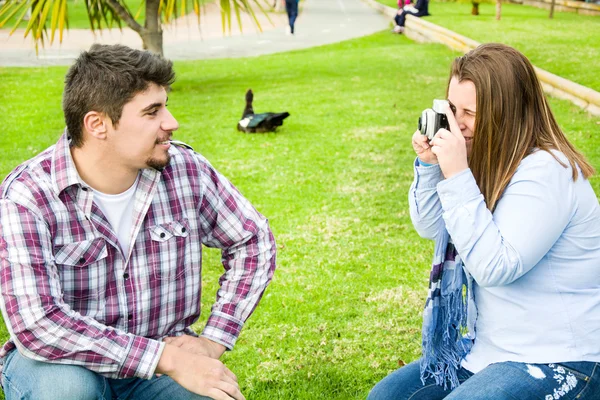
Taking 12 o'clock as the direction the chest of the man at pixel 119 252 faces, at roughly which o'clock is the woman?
The woman is roughly at 11 o'clock from the man.

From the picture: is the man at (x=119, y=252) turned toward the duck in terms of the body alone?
no

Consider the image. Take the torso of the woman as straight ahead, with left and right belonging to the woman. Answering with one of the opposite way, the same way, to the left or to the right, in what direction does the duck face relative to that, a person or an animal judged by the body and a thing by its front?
the same way

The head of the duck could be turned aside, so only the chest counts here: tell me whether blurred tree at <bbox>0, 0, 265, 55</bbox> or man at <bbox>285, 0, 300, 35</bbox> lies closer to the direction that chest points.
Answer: the blurred tree

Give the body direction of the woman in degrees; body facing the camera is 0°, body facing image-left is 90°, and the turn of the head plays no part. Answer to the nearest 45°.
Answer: approximately 90°

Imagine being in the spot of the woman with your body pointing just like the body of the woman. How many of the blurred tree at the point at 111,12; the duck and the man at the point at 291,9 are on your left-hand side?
0

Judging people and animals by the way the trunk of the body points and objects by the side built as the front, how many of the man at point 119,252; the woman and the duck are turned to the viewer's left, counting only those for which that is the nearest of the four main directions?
2

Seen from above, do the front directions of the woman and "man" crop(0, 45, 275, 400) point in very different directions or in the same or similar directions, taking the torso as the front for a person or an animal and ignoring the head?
very different directions

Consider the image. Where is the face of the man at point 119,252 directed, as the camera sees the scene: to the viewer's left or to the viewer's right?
to the viewer's right

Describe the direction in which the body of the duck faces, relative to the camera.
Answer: to the viewer's left

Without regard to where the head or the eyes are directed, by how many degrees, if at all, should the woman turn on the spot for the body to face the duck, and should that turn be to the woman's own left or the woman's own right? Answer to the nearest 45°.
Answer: approximately 45° to the woman's own right

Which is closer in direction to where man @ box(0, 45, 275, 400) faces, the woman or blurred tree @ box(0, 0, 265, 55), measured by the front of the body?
the woman

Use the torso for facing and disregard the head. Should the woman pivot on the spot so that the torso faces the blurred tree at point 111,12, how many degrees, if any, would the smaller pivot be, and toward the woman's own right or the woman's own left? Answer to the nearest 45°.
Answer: approximately 45° to the woman's own right

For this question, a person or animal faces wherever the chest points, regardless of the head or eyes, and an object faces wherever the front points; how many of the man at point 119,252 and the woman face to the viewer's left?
1

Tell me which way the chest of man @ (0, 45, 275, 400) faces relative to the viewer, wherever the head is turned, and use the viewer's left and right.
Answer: facing the viewer and to the right of the viewer

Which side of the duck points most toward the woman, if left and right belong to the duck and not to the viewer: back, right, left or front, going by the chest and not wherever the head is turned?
left
